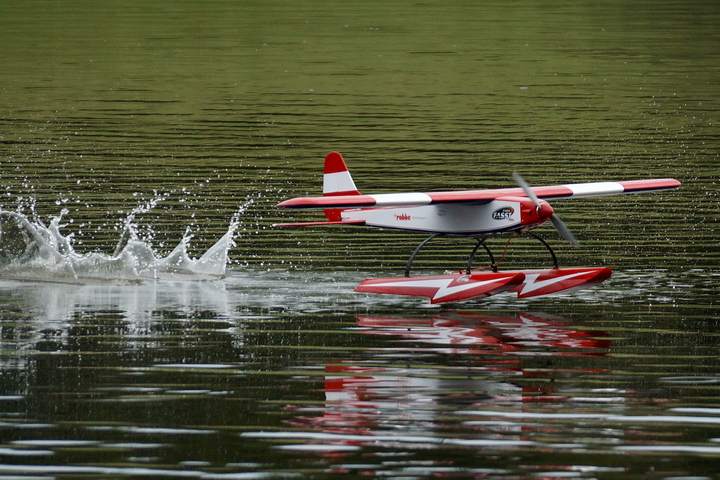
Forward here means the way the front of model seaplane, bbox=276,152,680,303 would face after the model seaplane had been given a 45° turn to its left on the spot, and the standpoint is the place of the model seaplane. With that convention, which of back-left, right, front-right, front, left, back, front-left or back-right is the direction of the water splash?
back
